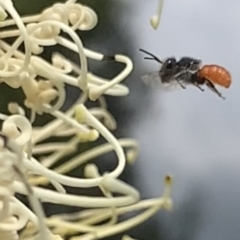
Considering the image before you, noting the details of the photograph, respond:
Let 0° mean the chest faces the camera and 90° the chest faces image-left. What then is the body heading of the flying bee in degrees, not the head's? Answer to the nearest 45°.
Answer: approximately 90°
